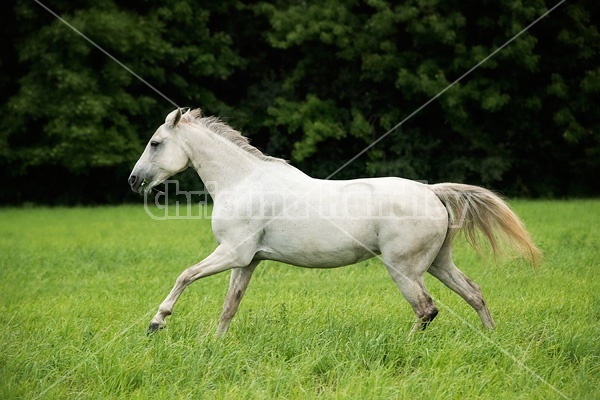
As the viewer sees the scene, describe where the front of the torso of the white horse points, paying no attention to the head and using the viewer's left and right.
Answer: facing to the left of the viewer
